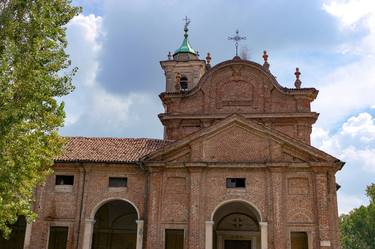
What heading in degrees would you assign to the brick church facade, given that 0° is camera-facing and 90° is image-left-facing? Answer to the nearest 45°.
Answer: approximately 0°

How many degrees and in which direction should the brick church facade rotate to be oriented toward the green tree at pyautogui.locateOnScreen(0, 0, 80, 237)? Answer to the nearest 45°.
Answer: approximately 45° to its right
